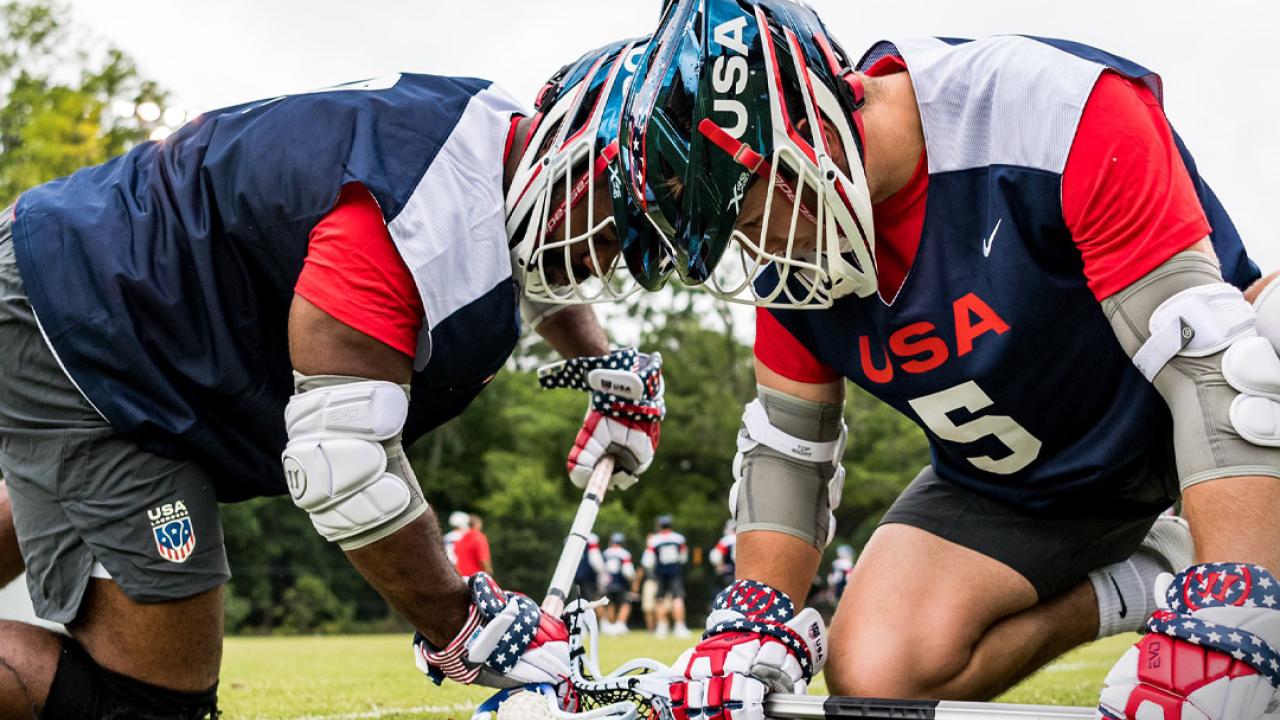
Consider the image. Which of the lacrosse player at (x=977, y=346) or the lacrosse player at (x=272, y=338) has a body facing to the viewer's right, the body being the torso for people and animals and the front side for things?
the lacrosse player at (x=272, y=338)

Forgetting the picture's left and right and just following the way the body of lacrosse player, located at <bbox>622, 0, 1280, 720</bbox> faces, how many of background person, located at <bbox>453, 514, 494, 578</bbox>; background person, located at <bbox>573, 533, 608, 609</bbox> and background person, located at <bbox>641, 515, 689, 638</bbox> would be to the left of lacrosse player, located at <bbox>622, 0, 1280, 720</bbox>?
0

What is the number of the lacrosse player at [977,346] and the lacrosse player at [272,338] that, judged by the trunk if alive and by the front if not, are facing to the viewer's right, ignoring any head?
1

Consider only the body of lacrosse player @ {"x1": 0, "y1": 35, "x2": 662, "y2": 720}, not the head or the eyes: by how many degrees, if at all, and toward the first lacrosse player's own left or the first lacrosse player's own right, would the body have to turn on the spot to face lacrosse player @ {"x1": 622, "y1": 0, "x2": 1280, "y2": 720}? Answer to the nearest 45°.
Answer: approximately 45° to the first lacrosse player's own right

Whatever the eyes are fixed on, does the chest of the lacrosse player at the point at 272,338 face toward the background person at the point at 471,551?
no

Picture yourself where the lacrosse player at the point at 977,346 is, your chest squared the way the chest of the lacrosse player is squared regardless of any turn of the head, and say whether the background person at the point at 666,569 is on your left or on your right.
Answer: on your right

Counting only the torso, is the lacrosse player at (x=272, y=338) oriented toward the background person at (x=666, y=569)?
no

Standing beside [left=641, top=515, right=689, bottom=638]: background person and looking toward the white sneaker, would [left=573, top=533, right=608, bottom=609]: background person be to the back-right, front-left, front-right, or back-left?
back-right

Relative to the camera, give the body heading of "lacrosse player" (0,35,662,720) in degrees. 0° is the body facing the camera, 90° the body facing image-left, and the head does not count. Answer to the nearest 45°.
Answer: approximately 270°

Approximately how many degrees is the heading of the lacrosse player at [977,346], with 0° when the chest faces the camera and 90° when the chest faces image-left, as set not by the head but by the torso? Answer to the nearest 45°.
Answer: approximately 45°

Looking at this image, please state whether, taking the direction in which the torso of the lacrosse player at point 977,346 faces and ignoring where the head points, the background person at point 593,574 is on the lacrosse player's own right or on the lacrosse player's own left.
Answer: on the lacrosse player's own right

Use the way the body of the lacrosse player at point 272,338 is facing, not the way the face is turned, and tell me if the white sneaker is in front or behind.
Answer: in front

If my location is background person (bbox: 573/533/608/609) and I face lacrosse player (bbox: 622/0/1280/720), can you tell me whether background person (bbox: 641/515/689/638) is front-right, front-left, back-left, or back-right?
front-left

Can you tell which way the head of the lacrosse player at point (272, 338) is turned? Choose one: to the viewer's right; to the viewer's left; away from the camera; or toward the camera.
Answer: to the viewer's right

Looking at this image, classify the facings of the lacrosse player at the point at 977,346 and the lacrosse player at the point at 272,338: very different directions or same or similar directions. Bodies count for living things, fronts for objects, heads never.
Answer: very different directions
